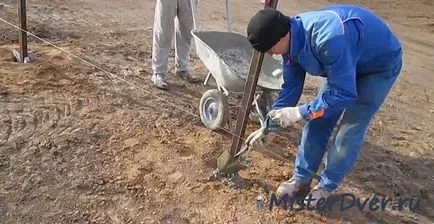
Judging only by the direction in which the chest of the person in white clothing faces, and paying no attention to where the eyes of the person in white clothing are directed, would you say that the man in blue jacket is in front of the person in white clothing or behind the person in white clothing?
in front

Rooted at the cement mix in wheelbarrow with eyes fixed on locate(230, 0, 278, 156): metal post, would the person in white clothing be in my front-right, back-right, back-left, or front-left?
back-right

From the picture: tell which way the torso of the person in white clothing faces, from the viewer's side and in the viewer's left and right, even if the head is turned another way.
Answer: facing the viewer and to the right of the viewer

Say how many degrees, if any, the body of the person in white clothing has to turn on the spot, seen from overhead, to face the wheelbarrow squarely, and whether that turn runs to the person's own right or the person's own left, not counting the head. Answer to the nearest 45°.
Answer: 0° — they already face it

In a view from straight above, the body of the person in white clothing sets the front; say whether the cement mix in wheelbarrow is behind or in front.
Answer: in front
